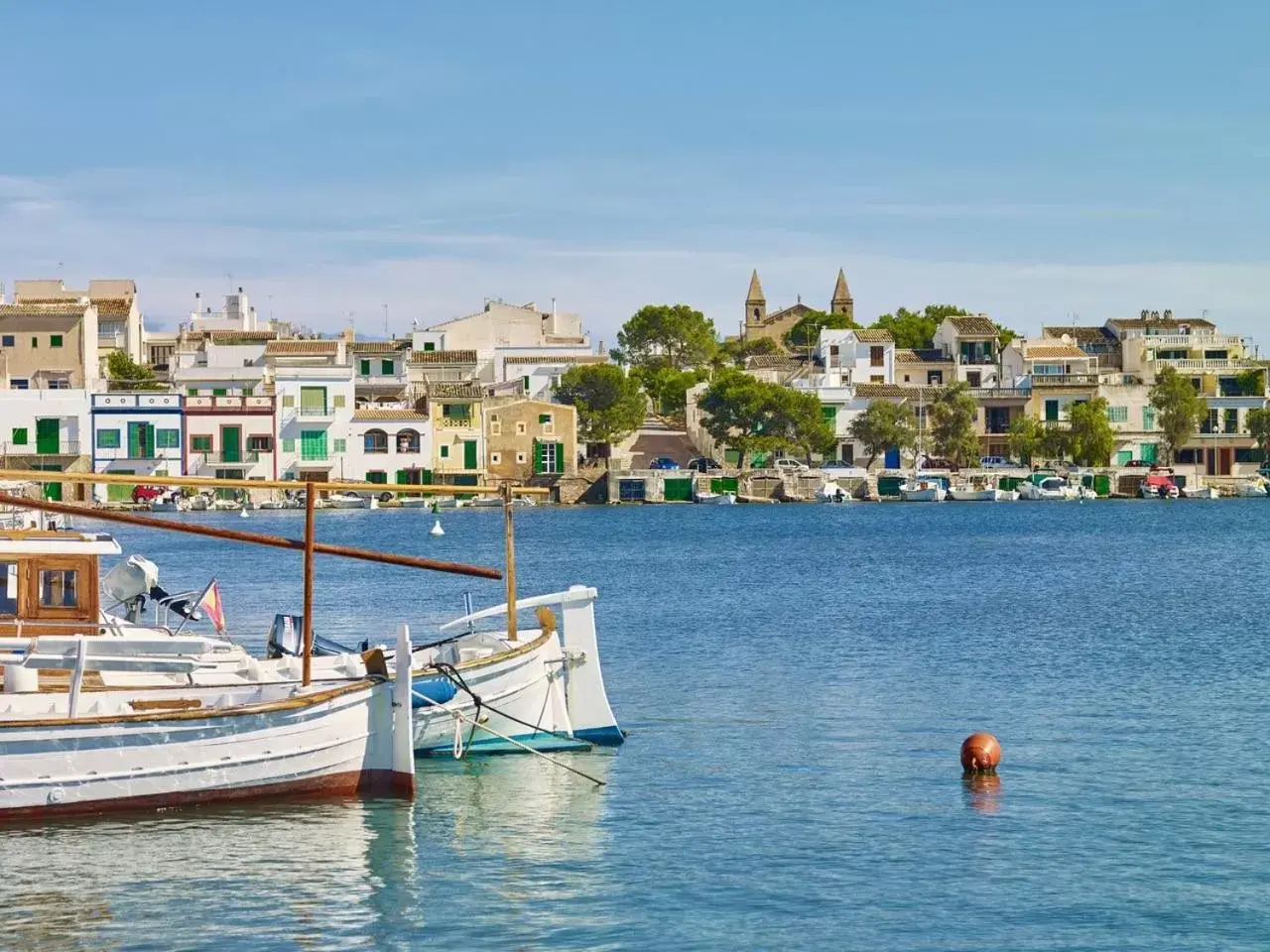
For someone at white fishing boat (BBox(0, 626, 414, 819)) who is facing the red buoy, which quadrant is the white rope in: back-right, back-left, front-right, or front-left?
front-left

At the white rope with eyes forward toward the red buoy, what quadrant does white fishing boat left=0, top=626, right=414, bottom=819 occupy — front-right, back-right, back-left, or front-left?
back-right

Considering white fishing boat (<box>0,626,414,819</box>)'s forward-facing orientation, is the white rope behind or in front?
in front

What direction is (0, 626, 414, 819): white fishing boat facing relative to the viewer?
to the viewer's right

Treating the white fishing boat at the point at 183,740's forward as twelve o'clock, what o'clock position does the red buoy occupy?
The red buoy is roughly at 12 o'clock from the white fishing boat.
